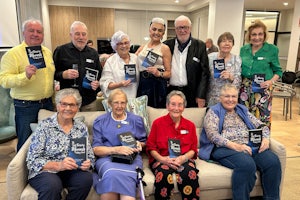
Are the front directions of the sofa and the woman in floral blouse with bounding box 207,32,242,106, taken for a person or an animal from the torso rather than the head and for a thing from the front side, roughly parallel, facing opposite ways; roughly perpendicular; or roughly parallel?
roughly parallel

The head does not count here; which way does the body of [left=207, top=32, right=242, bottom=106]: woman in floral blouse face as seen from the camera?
toward the camera

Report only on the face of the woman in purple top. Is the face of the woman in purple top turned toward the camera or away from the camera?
toward the camera

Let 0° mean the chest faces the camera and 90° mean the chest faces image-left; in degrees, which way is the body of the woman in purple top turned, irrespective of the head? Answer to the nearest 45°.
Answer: approximately 0°

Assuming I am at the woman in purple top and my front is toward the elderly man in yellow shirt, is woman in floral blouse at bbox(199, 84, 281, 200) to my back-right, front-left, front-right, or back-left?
back-right

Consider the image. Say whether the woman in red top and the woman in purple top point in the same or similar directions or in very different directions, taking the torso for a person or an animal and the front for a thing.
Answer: same or similar directions

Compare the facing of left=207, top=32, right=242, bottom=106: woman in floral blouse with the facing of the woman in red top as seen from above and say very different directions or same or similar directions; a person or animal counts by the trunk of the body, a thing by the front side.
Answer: same or similar directions

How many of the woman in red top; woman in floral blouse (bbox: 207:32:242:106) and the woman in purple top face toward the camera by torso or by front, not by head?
3

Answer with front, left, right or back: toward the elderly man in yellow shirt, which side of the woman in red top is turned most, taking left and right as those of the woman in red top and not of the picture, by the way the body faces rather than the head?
right

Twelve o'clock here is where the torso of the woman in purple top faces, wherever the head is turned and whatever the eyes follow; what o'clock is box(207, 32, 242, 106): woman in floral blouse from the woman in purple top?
The woman in floral blouse is roughly at 8 o'clock from the woman in purple top.

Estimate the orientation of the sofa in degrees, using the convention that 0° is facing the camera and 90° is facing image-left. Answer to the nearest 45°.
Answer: approximately 0°

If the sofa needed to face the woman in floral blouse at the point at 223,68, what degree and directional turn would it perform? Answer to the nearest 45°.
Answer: approximately 135° to its left

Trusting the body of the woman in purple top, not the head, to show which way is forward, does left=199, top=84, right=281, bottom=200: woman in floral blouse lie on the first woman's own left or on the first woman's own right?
on the first woman's own left

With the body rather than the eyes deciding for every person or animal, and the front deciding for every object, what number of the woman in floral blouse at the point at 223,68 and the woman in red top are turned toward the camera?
2

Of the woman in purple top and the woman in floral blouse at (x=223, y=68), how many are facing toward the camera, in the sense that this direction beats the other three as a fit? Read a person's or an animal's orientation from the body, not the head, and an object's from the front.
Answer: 2

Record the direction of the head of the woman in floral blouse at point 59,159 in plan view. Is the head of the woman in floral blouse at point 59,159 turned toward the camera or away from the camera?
toward the camera
